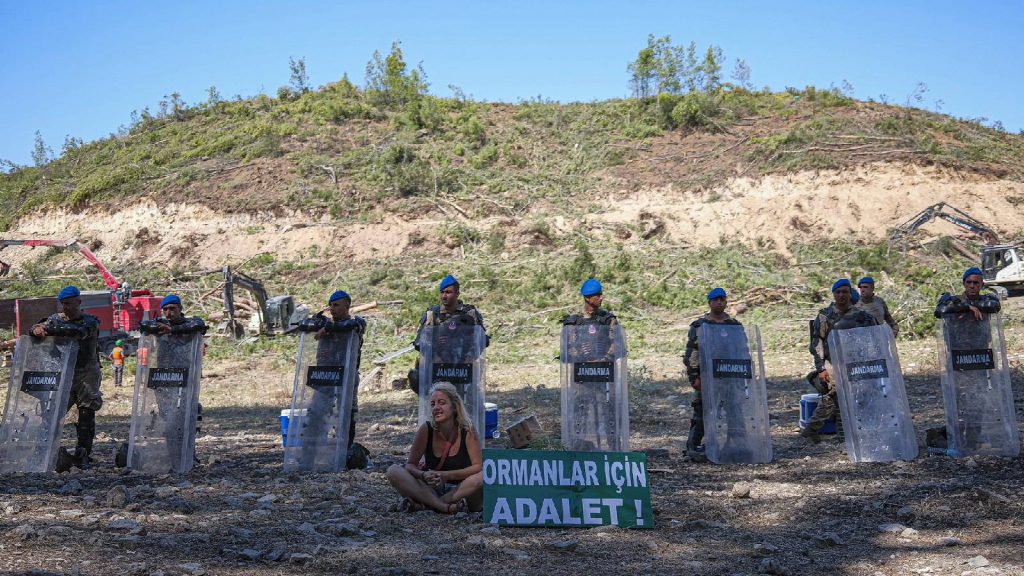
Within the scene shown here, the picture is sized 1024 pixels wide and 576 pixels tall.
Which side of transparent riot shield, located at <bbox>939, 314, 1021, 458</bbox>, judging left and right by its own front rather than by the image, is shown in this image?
front

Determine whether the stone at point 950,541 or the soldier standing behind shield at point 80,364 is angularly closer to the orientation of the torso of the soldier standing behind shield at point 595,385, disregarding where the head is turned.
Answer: the stone

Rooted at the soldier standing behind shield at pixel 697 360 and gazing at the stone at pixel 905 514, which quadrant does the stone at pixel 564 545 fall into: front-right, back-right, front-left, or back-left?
front-right

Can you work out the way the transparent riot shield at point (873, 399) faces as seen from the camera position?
facing the viewer

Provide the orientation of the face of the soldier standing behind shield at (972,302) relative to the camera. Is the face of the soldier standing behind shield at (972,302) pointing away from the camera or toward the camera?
toward the camera

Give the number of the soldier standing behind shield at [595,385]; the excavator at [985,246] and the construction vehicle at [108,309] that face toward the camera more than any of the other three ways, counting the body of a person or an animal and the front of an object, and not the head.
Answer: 1

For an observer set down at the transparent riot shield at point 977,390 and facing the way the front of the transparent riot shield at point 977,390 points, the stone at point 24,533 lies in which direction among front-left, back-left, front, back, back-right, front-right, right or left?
front-right

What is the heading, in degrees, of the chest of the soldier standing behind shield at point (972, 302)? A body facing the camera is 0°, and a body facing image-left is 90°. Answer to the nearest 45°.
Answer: approximately 0°

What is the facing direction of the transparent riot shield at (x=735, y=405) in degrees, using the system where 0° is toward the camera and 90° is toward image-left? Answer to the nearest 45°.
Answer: approximately 0°

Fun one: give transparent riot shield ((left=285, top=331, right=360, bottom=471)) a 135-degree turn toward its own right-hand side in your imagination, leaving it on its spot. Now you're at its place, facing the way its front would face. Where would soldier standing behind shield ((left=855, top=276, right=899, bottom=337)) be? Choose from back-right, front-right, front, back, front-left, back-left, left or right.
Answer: back-right

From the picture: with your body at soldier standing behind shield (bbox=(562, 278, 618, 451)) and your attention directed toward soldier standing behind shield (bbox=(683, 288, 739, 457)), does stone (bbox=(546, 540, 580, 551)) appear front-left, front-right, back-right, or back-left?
back-right

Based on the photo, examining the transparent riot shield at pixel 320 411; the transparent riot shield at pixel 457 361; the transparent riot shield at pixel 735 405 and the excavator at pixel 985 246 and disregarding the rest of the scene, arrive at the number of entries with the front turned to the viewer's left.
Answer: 1

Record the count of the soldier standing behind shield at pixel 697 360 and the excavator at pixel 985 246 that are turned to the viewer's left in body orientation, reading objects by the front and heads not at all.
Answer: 1

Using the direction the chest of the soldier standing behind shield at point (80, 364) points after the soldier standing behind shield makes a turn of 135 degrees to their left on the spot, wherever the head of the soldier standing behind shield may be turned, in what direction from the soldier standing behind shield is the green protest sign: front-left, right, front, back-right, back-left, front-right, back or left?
front-right

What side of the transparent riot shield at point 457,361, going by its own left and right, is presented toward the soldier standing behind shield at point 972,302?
left

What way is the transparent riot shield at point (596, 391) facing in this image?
toward the camera

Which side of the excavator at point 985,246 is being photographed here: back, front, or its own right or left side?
left
